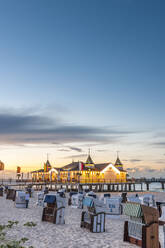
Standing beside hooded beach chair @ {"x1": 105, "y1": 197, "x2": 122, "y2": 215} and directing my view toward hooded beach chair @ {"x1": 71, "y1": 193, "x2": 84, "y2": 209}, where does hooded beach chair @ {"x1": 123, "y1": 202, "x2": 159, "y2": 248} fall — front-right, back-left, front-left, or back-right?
back-left

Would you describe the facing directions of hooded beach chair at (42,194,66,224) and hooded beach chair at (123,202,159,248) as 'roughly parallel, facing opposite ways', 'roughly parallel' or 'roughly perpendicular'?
roughly parallel
